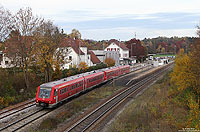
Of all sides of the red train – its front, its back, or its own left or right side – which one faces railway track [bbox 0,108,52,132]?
front

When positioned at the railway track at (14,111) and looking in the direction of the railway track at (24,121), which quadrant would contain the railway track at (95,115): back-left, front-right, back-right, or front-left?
front-left

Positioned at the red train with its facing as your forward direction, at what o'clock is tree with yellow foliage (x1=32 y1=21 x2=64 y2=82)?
The tree with yellow foliage is roughly at 4 o'clock from the red train.

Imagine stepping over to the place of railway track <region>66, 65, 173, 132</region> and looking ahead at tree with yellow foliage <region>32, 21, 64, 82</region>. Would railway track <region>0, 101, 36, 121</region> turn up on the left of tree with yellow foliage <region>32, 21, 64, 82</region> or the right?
left

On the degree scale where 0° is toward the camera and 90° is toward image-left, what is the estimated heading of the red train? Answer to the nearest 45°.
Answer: approximately 45°

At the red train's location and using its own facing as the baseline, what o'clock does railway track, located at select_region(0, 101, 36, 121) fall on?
The railway track is roughly at 1 o'clock from the red train.

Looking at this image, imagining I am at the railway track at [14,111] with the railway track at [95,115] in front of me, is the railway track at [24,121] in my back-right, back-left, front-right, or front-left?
front-right

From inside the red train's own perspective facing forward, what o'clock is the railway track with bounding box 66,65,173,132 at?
The railway track is roughly at 9 o'clock from the red train.
